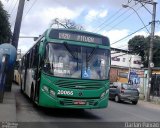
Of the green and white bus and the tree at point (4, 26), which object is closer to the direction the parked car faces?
the tree

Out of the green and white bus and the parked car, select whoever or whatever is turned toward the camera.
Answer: the green and white bus

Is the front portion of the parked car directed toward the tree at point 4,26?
no

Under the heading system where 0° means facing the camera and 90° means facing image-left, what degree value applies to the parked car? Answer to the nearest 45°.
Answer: approximately 135°

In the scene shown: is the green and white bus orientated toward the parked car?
no

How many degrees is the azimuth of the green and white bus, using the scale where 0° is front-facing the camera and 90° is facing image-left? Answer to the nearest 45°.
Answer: approximately 0°

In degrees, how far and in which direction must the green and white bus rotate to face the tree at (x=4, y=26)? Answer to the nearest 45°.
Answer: approximately 135° to its right

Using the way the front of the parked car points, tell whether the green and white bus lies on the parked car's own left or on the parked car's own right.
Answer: on the parked car's own left

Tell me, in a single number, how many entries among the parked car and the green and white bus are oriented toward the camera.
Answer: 1
